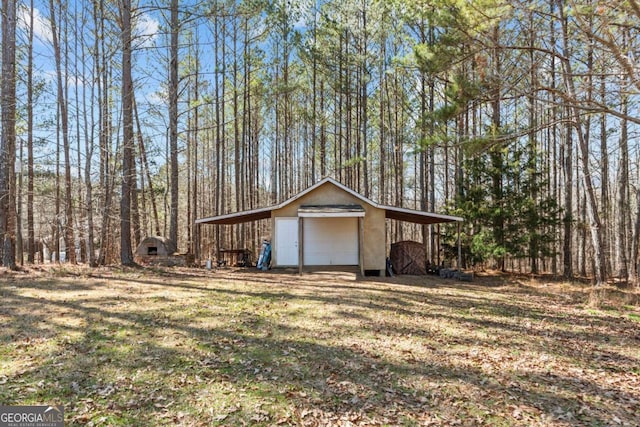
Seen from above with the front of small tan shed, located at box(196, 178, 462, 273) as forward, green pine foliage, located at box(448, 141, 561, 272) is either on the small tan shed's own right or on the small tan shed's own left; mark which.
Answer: on the small tan shed's own left

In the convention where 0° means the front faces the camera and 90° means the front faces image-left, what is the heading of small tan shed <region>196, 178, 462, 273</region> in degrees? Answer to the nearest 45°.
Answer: approximately 0°
